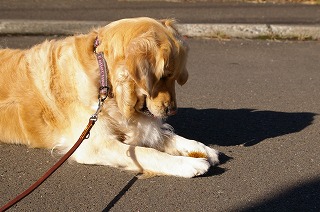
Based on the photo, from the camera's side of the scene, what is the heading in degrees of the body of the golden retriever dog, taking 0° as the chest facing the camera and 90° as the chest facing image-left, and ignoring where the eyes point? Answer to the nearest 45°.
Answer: approximately 270°
